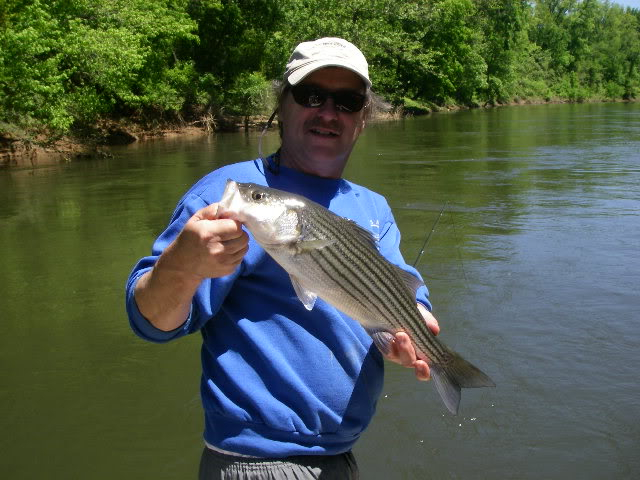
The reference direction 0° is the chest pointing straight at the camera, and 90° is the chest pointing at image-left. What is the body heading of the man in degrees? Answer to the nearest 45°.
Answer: approximately 315°
